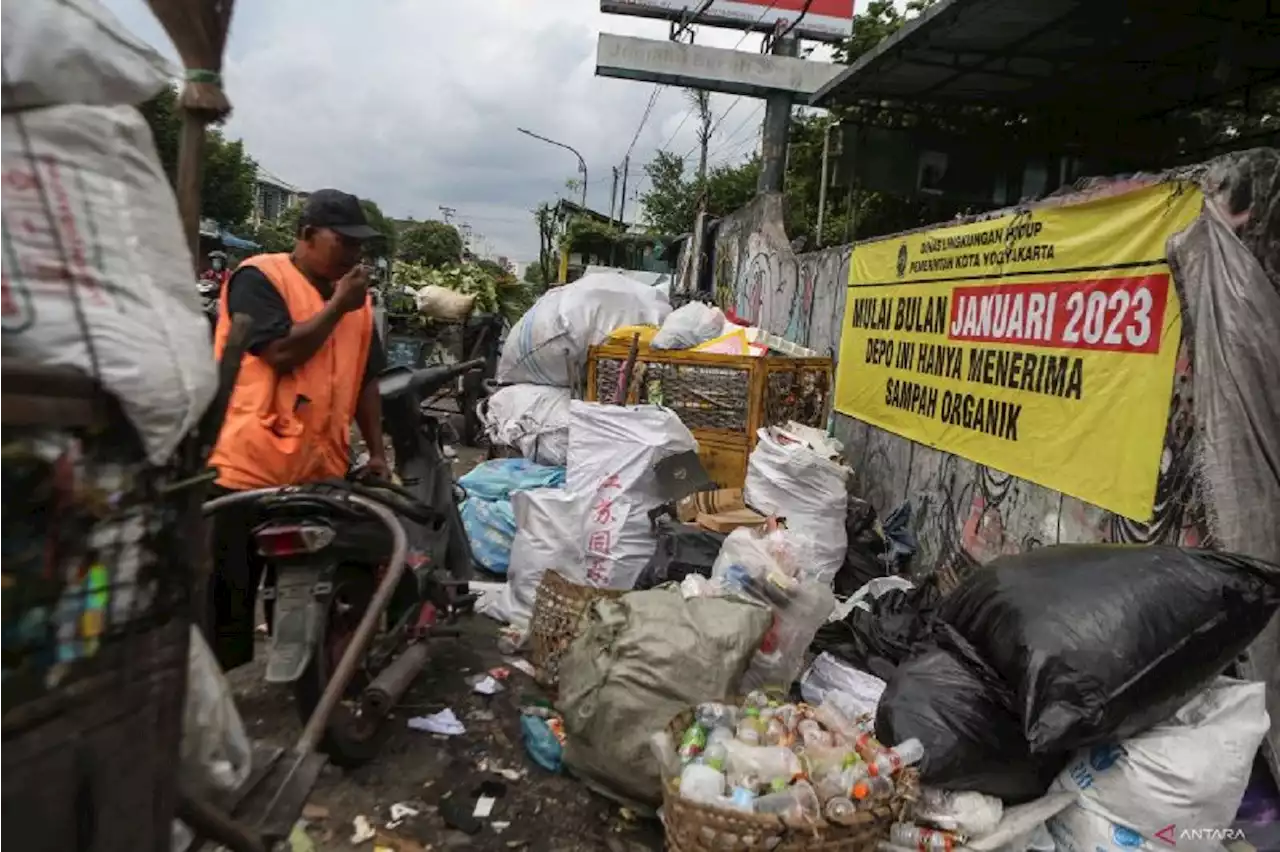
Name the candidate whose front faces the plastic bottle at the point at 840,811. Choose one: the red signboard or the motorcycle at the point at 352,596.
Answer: the red signboard

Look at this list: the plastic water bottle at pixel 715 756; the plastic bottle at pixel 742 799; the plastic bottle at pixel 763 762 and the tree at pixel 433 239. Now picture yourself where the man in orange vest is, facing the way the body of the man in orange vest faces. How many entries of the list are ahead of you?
3

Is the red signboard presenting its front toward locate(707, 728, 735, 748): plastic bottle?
yes

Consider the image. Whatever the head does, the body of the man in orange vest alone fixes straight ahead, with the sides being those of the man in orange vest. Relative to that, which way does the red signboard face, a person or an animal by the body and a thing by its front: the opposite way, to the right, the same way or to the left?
to the right

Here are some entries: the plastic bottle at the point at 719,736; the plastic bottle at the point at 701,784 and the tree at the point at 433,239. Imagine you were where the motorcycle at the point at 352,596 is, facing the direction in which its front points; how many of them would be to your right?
2

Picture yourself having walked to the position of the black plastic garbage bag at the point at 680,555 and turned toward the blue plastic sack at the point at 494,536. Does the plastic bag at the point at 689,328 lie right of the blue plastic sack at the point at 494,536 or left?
right

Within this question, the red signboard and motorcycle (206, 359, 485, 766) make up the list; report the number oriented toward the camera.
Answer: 1

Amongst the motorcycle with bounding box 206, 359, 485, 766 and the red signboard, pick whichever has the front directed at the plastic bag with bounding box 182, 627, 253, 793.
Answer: the red signboard

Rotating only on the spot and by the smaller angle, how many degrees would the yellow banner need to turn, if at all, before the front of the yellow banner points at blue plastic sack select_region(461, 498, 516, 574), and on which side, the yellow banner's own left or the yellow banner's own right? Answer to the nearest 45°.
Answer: approximately 45° to the yellow banner's own right

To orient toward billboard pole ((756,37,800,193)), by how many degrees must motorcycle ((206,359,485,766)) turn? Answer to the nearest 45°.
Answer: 0° — it already faces it

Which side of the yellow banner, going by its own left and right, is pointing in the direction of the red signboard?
right

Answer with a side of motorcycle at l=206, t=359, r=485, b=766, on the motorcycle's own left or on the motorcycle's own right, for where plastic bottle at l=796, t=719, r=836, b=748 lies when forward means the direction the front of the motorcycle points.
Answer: on the motorcycle's own right
